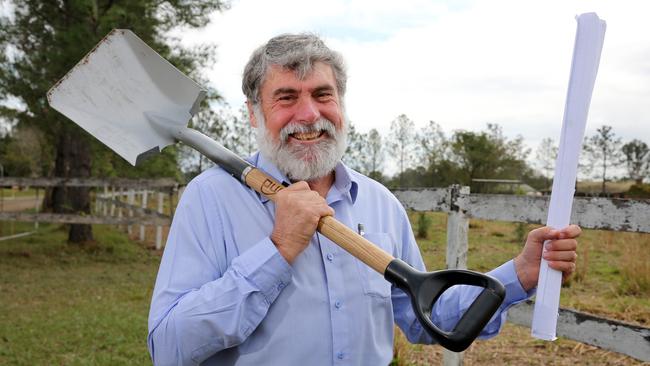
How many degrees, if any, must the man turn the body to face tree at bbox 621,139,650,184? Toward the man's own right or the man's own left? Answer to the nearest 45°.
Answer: approximately 90° to the man's own left

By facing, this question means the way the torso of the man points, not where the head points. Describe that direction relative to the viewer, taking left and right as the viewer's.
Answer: facing the viewer and to the right of the viewer

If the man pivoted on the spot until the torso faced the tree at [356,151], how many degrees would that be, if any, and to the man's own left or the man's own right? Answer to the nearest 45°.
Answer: approximately 135° to the man's own left

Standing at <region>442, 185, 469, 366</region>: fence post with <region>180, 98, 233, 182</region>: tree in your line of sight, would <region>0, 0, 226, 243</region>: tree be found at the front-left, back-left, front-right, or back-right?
front-left

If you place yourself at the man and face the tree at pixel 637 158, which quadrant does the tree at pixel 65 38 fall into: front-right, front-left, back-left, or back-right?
front-left

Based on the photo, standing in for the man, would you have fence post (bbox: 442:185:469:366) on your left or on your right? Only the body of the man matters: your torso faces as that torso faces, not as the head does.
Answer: on your left

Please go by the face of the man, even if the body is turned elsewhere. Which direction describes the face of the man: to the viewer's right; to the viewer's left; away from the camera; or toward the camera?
toward the camera

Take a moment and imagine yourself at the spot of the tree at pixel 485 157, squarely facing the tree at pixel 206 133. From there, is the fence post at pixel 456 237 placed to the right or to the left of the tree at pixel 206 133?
left

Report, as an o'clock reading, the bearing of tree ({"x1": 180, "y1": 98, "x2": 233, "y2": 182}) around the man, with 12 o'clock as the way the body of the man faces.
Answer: The tree is roughly at 7 o'clock from the man.

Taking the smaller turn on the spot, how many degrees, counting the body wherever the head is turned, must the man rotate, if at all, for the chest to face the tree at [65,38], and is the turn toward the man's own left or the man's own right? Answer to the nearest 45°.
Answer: approximately 180°

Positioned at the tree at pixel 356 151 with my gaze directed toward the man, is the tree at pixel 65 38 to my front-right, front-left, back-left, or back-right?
front-right
